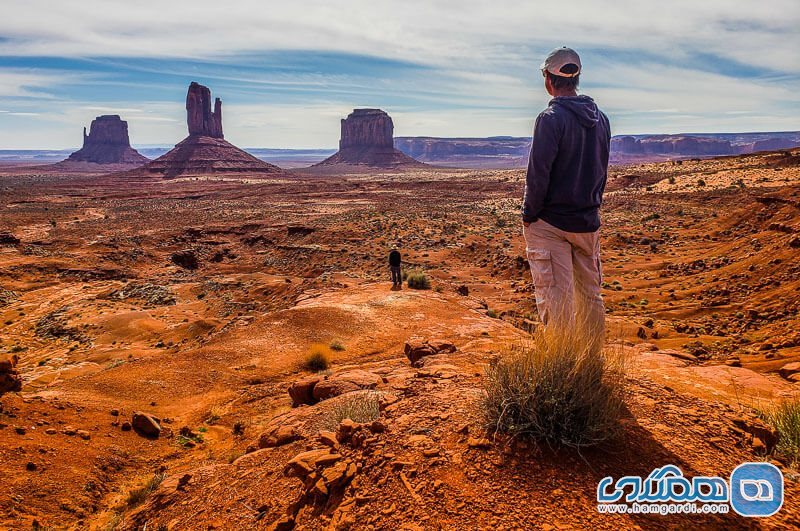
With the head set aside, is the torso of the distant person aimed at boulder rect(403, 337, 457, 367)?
no

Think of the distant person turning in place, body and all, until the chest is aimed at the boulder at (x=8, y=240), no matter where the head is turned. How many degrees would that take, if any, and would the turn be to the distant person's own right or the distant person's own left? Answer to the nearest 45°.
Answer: approximately 45° to the distant person's own left

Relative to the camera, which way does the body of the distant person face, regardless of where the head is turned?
away from the camera

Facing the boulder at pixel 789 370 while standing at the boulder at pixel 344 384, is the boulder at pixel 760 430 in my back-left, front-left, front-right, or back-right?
front-right

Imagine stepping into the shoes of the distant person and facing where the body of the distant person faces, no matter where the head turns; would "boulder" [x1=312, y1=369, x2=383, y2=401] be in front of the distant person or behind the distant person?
behind

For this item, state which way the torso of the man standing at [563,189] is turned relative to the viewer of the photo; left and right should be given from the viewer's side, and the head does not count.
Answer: facing away from the viewer and to the left of the viewer

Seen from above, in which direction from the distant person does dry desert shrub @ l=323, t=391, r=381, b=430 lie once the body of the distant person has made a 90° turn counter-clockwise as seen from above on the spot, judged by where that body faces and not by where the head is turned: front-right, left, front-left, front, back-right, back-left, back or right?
left

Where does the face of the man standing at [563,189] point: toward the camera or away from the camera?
away from the camera

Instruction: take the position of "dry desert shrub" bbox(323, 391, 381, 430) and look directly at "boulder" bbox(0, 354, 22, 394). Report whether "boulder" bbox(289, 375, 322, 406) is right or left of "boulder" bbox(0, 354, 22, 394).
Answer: right

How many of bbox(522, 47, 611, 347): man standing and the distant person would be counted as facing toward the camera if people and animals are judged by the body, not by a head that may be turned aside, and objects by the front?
0
